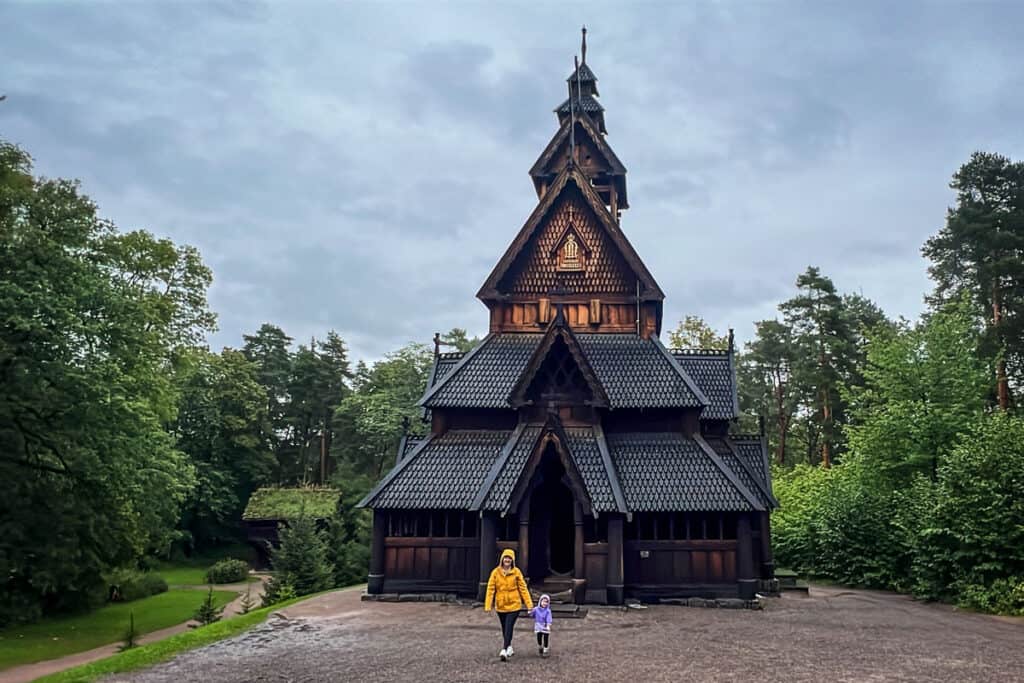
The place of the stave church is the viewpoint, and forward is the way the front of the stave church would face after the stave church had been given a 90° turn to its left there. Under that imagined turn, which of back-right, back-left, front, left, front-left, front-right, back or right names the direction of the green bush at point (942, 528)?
front

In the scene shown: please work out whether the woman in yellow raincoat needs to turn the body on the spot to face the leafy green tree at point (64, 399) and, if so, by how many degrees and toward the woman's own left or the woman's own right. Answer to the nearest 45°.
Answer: approximately 135° to the woman's own right

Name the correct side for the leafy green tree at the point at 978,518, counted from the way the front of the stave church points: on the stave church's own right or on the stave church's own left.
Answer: on the stave church's own left

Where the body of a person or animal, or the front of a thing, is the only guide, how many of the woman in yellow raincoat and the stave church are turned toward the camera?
2

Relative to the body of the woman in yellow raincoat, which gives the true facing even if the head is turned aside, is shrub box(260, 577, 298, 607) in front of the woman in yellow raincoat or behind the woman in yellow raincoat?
behind

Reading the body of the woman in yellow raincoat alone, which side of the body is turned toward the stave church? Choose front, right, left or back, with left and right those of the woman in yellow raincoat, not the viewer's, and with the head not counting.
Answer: back

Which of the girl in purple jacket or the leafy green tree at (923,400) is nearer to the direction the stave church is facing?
the girl in purple jacket

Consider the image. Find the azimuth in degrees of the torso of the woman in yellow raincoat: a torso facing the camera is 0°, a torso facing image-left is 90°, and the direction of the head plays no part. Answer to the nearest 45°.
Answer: approximately 0°

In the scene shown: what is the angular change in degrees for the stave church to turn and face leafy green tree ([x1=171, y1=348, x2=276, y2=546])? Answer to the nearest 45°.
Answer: approximately 135° to its right

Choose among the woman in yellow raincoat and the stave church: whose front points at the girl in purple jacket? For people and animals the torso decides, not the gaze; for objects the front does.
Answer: the stave church

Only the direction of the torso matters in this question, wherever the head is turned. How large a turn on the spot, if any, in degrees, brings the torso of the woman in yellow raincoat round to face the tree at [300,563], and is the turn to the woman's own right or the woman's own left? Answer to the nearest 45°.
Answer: approximately 135° to the woman's own right

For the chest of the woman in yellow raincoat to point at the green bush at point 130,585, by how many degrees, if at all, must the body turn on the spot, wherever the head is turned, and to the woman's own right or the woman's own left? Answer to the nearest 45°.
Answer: approximately 135° to the woman's own right

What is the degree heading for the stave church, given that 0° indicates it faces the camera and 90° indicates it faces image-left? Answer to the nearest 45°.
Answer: approximately 0°

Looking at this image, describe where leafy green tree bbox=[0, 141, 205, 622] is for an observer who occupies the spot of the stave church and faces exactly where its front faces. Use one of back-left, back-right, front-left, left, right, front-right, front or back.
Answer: right
